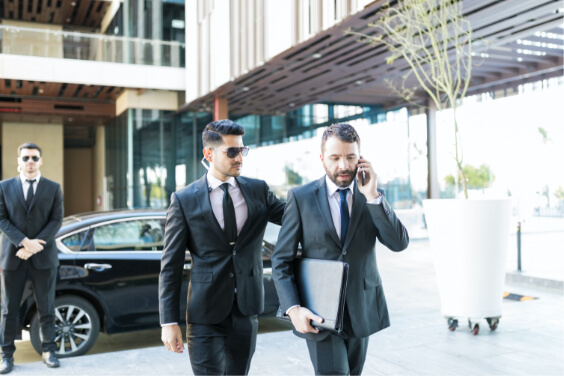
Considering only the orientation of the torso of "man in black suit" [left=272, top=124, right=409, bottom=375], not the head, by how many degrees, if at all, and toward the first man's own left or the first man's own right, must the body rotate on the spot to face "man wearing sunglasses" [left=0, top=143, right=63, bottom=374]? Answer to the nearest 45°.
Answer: approximately 135° to the first man's own right

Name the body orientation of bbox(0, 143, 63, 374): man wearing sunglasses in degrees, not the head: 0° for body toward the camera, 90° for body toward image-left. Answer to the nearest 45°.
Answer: approximately 0°

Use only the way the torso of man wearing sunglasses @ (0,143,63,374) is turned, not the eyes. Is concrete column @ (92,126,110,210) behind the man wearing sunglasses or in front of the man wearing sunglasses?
behind

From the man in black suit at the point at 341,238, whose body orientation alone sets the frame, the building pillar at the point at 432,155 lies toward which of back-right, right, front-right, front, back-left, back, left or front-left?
back

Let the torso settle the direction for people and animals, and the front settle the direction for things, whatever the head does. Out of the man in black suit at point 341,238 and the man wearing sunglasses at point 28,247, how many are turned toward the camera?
2

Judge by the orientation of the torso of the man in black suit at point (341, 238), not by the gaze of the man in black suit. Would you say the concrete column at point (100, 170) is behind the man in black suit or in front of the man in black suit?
behind

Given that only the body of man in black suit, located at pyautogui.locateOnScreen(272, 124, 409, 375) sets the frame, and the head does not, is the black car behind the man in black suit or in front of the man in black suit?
behind

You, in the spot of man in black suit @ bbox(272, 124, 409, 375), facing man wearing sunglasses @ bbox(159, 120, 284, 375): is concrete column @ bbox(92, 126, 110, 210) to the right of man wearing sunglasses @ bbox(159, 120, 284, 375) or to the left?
right
